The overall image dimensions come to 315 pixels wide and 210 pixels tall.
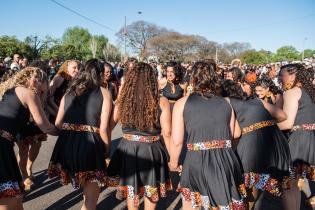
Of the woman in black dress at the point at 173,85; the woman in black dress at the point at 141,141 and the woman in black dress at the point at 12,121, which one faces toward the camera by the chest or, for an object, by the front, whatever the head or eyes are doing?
the woman in black dress at the point at 173,85

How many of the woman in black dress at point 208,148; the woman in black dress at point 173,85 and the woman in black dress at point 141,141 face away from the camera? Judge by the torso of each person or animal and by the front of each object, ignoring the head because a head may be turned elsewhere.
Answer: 2

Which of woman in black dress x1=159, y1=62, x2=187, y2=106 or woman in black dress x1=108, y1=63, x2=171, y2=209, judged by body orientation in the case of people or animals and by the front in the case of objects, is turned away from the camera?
woman in black dress x1=108, y1=63, x2=171, y2=209

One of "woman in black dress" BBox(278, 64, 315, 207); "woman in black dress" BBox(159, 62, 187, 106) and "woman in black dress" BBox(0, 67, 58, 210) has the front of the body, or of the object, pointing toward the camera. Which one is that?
"woman in black dress" BBox(159, 62, 187, 106)

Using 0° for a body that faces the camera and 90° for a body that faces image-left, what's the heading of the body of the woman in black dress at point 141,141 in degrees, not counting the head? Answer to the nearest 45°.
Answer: approximately 180°

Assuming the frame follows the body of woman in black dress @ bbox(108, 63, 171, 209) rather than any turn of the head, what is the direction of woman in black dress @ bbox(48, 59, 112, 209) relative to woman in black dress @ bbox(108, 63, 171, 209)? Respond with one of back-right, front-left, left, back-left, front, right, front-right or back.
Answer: left

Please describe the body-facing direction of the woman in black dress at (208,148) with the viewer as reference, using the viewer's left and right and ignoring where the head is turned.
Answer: facing away from the viewer

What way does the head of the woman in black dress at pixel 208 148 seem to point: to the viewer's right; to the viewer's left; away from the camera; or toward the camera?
away from the camera

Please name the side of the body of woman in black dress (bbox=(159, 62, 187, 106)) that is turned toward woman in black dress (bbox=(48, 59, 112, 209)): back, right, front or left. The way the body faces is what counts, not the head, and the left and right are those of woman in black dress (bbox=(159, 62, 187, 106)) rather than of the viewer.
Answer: front

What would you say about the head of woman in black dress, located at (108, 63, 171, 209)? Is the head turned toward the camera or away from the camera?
away from the camera

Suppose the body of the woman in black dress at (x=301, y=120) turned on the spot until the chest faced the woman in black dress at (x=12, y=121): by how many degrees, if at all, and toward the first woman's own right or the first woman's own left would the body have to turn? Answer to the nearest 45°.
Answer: approximately 90° to the first woman's own left

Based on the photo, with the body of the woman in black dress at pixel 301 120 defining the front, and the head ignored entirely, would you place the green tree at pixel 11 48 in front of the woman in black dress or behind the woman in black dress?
in front

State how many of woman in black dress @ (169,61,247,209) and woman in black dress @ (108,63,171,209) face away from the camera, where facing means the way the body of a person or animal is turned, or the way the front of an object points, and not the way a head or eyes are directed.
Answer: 2

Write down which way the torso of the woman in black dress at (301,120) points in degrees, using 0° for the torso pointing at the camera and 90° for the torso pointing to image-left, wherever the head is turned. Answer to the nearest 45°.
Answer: approximately 135°
